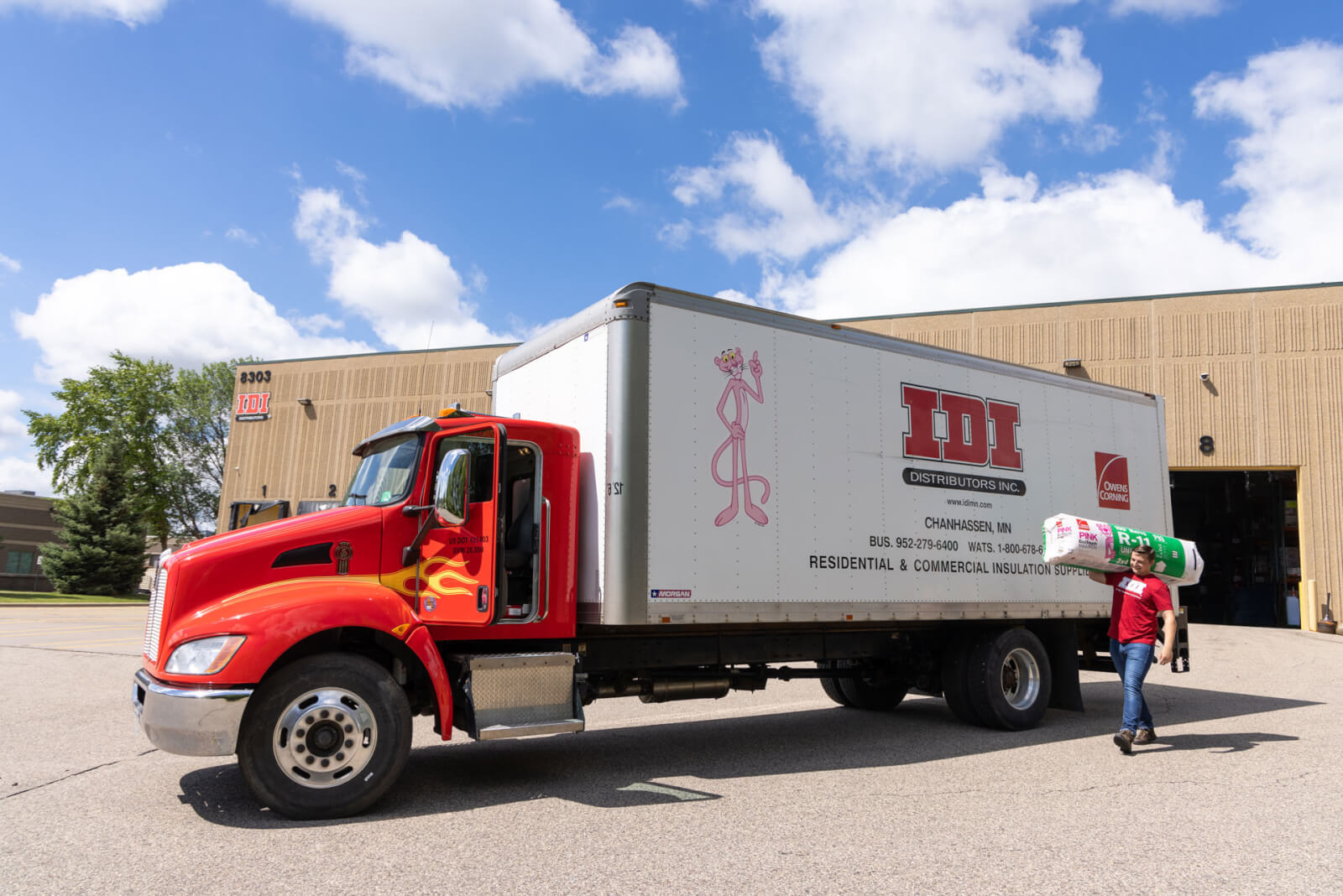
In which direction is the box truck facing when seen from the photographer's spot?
facing the viewer and to the left of the viewer

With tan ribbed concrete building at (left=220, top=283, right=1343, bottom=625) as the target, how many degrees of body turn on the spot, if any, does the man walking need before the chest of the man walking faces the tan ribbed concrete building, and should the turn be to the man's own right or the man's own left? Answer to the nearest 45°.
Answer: approximately 135° to the man's own right

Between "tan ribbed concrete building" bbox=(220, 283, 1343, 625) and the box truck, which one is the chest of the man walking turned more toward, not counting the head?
the box truck

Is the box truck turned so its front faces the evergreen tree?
no

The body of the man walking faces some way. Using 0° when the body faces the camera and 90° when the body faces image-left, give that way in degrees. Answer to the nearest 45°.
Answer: approximately 45°

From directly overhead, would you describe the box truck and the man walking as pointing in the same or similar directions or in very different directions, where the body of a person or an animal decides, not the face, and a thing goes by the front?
same or similar directions

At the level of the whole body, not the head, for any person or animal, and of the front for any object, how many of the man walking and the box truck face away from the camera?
0

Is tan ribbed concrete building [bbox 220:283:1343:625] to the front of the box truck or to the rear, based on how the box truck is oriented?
to the rear

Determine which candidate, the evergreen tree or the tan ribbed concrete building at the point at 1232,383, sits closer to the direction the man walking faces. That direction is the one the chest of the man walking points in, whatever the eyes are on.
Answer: the evergreen tree

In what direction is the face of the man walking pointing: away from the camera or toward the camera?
toward the camera

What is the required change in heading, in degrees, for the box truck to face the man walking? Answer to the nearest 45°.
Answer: approximately 135° to its left
